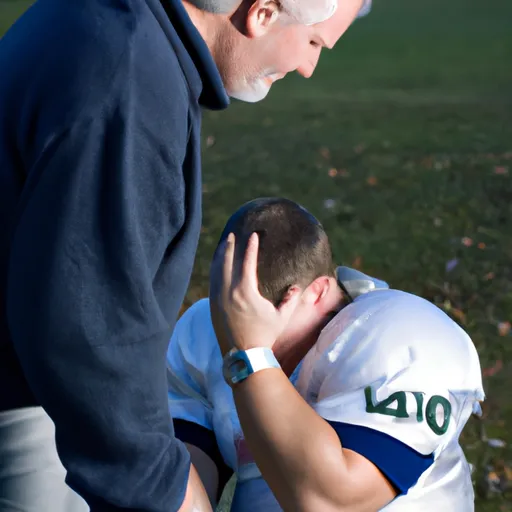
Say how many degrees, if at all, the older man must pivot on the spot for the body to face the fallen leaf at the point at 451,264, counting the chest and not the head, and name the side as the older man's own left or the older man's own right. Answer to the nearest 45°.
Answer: approximately 45° to the older man's own left

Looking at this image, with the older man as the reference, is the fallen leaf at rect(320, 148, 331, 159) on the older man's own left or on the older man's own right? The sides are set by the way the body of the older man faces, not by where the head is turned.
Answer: on the older man's own left

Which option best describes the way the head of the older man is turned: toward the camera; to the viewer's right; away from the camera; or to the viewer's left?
to the viewer's right

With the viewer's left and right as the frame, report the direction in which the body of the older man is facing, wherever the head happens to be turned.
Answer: facing to the right of the viewer
